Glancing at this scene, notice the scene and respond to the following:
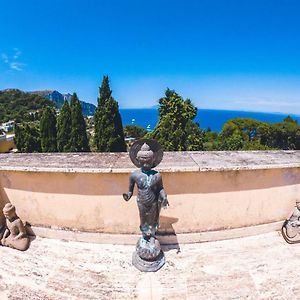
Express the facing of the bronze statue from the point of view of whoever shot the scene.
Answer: facing the viewer

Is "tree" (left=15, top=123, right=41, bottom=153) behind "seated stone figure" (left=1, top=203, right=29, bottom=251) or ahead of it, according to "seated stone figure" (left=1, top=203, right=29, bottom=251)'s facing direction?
behind

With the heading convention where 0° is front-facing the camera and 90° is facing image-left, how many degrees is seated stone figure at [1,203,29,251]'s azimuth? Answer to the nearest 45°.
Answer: approximately 45°

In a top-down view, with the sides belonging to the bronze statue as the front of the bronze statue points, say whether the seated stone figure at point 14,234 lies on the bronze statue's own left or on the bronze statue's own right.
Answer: on the bronze statue's own right

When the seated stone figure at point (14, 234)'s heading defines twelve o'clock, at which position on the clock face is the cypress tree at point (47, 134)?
The cypress tree is roughly at 5 o'clock from the seated stone figure.

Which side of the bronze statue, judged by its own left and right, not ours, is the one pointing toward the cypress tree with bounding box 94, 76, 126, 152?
back

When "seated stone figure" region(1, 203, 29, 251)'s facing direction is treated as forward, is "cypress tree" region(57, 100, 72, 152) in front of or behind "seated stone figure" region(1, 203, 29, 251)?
behind

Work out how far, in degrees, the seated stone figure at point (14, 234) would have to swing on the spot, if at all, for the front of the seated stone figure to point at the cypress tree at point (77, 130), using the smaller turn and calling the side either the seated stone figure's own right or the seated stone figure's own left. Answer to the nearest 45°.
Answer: approximately 135° to the seated stone figure's own right

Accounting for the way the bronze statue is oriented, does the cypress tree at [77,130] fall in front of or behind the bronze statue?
behind

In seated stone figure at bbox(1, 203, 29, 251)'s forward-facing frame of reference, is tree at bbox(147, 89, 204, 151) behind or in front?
behind

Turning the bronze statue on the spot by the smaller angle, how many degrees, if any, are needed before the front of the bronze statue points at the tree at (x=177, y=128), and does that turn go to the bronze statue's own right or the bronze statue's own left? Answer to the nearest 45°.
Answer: approximately 180°
